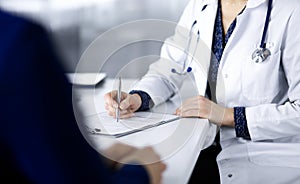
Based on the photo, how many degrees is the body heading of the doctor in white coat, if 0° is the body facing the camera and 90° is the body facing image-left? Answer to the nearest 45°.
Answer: approximately 45°
